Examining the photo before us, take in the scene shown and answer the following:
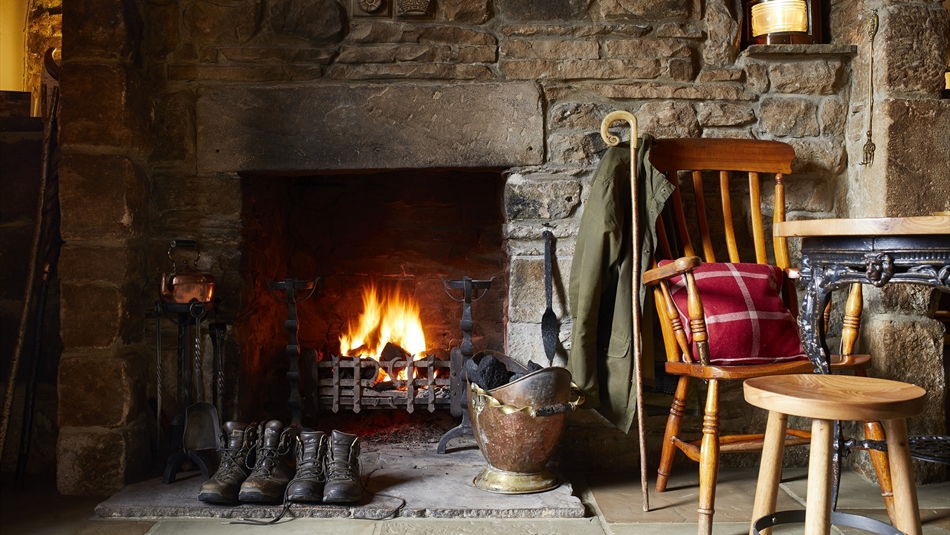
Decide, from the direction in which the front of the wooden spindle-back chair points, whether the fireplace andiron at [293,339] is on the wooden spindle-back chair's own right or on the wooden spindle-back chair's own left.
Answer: on the wooden spindle-back chair's own right

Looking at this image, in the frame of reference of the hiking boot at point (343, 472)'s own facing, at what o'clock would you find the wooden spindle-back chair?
The wooden spindle-back chair is roughly at 9 o'clock from the hiking boot.

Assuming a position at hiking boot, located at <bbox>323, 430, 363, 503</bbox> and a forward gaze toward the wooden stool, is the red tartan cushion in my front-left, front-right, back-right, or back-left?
front-left

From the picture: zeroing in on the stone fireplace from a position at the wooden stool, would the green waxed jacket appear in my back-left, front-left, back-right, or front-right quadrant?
front-right

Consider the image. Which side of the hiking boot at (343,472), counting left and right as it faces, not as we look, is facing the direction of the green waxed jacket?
left

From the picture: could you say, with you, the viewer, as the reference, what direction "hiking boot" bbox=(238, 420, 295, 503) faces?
facing the viewer and to the left of the viewer

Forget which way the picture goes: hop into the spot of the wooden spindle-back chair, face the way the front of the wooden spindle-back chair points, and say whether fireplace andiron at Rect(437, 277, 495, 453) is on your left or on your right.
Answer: on your right

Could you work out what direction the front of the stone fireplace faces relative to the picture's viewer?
facing the viewer

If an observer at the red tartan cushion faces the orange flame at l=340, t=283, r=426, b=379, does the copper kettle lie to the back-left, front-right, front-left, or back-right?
front-left

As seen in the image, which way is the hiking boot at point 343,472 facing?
toward the camera

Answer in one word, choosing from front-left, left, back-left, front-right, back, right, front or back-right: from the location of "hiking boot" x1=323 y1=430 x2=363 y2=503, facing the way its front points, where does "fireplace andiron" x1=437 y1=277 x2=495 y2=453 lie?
back-left

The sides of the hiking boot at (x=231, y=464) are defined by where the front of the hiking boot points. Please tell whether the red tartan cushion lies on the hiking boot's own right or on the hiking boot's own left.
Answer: on the hiking boot's own left
